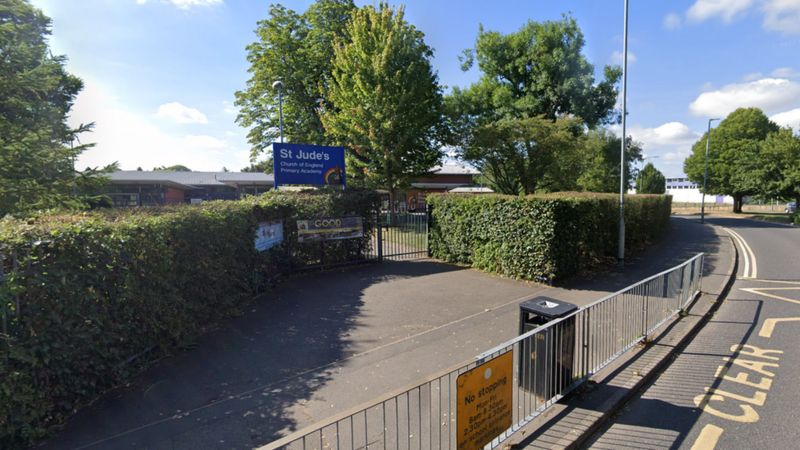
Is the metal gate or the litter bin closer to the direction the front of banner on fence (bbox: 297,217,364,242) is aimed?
the litter bin

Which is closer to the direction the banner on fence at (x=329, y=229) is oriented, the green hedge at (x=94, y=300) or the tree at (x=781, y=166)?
the green hedge

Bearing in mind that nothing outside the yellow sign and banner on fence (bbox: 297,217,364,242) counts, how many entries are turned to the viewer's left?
0

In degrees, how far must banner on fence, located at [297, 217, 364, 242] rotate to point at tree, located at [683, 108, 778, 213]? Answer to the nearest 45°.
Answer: approximately 135° to its left

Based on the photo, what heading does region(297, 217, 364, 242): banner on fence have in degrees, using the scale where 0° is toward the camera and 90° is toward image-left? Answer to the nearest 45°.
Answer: approximately 0°

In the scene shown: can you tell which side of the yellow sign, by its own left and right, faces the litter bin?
left

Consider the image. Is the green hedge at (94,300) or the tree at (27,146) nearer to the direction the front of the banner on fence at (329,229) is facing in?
the green hedge

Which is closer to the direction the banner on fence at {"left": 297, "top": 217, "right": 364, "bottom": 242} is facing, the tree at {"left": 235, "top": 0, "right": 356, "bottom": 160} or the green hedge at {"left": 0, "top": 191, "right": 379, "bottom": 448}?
the green hedge

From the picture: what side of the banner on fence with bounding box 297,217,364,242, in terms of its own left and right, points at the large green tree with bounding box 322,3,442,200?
back

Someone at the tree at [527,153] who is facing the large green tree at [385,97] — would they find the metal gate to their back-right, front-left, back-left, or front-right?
front-left

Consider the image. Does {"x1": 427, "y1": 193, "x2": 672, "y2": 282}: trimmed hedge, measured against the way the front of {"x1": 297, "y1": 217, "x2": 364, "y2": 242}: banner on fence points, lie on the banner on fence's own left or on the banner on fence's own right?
on the banner on fence's own left

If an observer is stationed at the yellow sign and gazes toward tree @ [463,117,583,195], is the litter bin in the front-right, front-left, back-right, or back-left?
front-right
